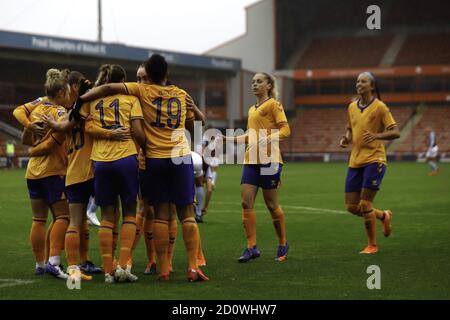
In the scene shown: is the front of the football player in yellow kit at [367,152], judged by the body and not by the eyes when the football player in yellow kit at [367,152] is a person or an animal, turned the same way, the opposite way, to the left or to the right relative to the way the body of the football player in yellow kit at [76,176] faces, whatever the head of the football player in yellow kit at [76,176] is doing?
the opposite way

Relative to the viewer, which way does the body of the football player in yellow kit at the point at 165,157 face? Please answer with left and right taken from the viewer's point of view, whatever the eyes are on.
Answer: facing away from the viewer

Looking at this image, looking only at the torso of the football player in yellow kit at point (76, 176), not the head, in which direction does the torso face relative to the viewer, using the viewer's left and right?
facing away from the viewer and to the right of the viewer

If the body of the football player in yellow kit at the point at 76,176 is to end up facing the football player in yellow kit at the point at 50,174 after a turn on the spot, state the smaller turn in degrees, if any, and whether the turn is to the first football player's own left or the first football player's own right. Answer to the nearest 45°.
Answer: approximately 90° to the first football player's own left

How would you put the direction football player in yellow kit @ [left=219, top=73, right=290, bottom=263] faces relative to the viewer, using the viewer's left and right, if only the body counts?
facing the viewer and to the left of the viewer

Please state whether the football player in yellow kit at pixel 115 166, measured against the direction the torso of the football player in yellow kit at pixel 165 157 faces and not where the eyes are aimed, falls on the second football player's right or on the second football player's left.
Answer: on the second football player's left

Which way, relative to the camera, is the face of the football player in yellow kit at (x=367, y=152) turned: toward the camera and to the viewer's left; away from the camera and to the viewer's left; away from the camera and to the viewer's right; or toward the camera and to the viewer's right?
toward the camera and to the viewer's left

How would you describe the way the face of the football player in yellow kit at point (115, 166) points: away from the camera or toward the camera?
away from the camera

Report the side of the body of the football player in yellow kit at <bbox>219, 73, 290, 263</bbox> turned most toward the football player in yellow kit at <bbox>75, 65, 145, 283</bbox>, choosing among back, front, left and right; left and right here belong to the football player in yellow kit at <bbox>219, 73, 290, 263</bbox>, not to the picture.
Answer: front

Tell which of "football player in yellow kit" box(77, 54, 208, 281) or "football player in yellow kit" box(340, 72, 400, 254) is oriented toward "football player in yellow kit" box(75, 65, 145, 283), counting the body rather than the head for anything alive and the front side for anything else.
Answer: "football player in yellow kit" box(340, 72, 400, 254)

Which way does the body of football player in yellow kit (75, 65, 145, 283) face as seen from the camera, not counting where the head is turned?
away from the camera

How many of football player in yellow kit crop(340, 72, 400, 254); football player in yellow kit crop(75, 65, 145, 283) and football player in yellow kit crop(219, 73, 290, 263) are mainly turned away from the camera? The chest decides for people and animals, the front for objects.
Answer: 1
